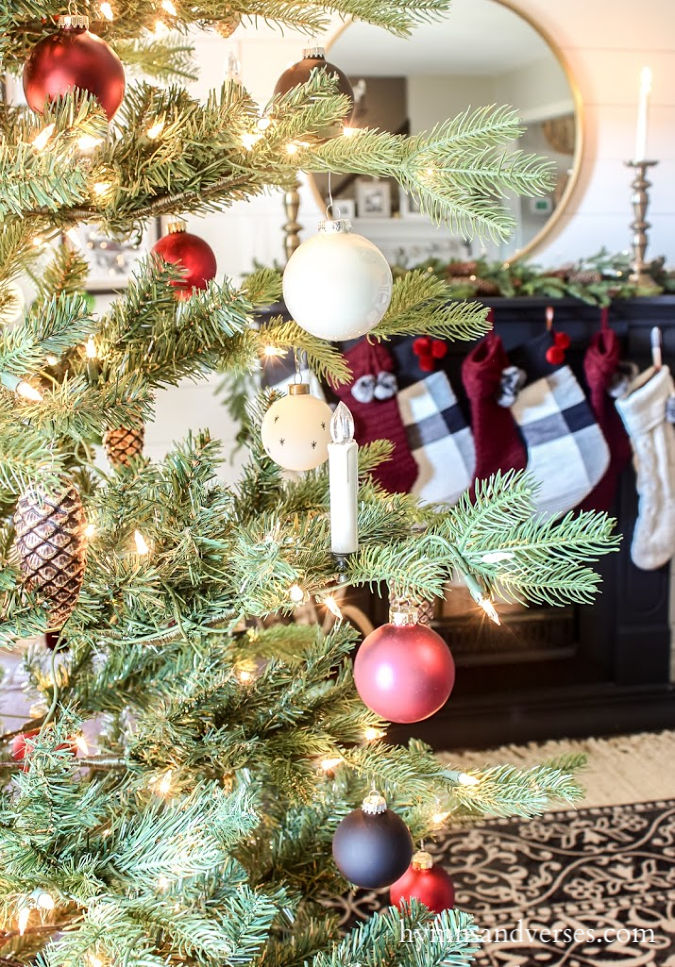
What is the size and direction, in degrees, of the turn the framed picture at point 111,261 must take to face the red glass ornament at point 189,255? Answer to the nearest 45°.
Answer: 0° — it already faces it

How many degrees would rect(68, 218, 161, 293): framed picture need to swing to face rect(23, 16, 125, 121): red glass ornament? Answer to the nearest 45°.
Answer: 0° — it already faces it

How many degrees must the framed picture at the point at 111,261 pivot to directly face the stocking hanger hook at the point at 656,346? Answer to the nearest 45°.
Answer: approximately 90° to its left

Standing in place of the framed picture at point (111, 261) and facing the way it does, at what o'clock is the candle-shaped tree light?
The candle-shaped tree light is roughly at 12 o'clock from the framed picture.

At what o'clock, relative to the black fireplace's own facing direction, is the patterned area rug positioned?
The patterned area rug is roughly at 12 o'clock from the black fireplace.

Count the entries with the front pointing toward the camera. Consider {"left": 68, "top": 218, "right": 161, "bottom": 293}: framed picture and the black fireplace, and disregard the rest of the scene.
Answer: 2

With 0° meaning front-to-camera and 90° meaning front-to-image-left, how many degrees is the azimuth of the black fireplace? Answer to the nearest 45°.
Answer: approximately 0°

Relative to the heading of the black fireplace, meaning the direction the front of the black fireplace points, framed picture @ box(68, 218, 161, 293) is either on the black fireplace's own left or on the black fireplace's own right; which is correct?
on the black fireplace's own right
